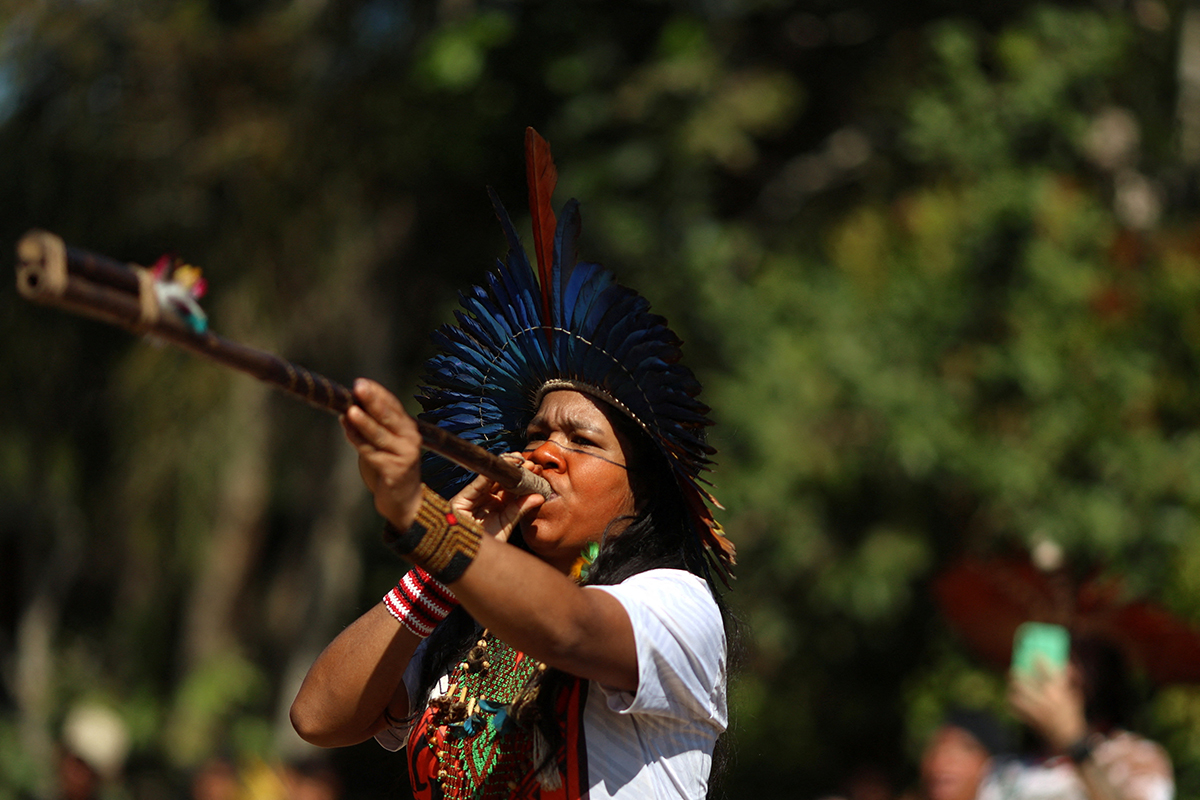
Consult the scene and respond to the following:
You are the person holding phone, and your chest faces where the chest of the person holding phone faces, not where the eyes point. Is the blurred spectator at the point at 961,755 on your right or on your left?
on your right

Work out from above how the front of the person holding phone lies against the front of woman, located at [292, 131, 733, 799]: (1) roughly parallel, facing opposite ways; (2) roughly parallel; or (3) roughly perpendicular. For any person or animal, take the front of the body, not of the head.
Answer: roughly parallel

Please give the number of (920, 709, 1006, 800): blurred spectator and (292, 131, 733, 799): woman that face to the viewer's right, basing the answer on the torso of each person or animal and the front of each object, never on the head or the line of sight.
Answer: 0

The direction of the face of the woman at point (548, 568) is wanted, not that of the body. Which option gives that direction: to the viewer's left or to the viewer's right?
to the viewer's left

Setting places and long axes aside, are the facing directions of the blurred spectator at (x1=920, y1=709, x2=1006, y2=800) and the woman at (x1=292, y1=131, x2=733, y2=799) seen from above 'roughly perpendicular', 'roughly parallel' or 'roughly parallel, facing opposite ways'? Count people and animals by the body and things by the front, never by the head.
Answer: roughly parallel

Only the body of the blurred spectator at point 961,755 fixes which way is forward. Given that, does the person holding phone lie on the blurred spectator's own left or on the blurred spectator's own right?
on the blurred spectator's own left

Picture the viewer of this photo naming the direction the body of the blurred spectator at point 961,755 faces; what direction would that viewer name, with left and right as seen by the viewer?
facing the viewer and to the left of the viewer

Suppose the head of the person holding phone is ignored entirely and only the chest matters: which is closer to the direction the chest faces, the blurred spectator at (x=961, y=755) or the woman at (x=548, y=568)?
the woman

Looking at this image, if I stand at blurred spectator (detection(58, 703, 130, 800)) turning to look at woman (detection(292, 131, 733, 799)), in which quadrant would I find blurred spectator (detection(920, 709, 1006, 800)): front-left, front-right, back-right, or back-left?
front-left

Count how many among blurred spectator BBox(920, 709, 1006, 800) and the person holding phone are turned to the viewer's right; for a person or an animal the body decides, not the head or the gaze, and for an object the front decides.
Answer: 0

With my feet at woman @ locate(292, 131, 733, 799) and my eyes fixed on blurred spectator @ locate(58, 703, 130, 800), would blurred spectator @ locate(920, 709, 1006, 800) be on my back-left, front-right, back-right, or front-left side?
front-right

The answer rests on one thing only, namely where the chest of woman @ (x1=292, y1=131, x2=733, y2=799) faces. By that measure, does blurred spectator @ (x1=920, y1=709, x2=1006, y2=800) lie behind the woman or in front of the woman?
behind

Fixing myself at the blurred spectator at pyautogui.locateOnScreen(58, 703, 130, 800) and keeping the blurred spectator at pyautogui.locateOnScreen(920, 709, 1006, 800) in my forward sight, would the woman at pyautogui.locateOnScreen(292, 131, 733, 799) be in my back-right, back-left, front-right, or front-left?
front-right
